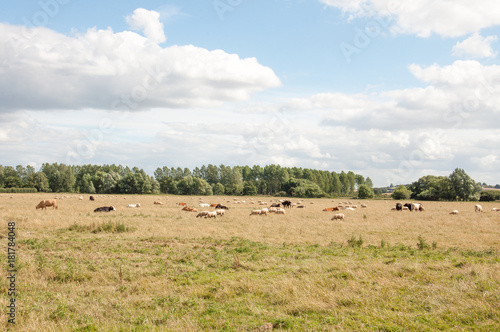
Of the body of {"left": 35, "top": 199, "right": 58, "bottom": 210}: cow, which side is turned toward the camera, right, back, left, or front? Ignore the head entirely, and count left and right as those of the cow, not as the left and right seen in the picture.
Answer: left
